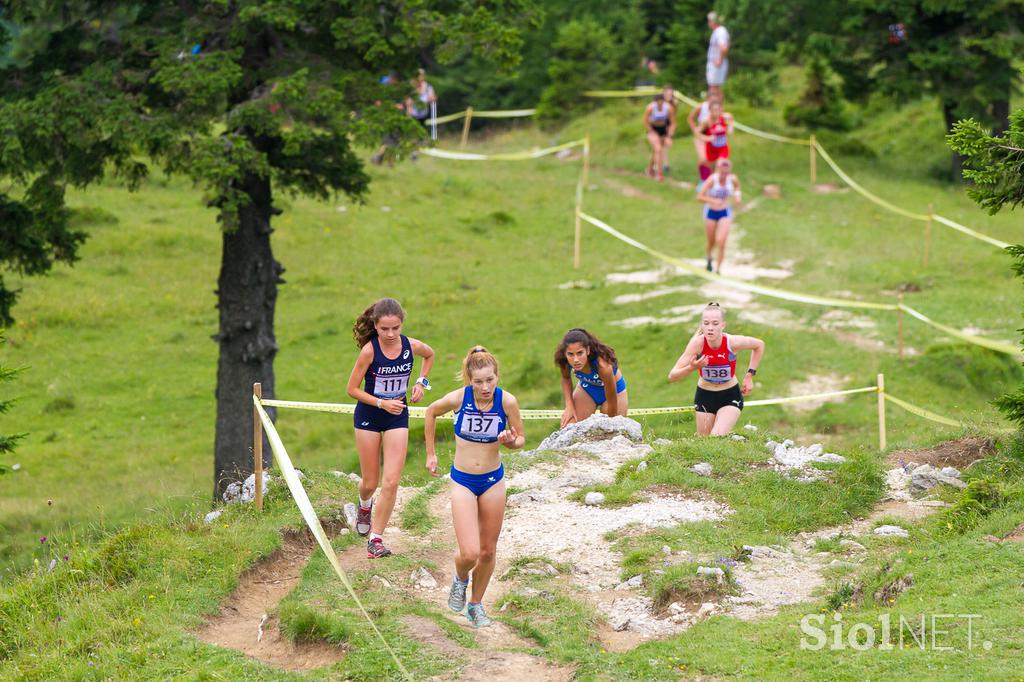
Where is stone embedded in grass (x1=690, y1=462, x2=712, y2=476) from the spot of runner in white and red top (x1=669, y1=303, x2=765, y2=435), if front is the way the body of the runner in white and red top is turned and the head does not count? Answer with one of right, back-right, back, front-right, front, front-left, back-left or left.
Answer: front

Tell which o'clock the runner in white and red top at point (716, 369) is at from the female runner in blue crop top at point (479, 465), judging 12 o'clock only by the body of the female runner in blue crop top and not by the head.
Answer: The runner in white and red top is roughly at 7 o'clock from the female runner in blue crop top.

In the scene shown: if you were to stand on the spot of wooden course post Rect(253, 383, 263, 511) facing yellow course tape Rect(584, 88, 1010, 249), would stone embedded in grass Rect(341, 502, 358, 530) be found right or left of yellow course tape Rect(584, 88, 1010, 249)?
right

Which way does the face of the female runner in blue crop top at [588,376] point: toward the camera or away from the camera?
toward the camera

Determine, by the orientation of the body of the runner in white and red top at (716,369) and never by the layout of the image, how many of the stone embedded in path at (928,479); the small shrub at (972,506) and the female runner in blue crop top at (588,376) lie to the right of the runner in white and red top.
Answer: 1

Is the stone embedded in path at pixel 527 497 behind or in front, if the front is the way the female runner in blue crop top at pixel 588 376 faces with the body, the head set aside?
in front

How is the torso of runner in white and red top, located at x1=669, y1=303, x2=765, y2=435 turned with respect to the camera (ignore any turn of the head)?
toward the camera

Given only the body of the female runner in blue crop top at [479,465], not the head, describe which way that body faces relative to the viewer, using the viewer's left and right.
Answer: facing the viewer

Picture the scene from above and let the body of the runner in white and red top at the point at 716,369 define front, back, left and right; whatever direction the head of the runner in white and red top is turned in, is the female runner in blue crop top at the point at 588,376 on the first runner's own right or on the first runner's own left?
on the first runner's own right

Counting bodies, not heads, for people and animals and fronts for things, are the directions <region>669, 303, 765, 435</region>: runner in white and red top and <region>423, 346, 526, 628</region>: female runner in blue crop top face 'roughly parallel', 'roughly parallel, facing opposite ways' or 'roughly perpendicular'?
roughly parallel

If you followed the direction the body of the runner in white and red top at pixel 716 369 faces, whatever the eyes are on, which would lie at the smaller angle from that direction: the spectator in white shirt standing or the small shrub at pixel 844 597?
the small shrub

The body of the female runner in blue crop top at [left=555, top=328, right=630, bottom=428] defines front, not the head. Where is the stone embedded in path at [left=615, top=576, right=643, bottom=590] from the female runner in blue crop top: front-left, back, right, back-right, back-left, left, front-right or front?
front-left

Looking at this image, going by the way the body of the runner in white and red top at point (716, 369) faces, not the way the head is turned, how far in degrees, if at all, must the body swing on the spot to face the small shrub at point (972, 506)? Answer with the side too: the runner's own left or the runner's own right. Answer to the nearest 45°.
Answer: approximately 45° to the runner's own left

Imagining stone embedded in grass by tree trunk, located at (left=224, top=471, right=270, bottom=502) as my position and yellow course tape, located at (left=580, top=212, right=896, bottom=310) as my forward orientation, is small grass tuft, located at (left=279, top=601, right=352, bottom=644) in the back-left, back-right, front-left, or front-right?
back-right

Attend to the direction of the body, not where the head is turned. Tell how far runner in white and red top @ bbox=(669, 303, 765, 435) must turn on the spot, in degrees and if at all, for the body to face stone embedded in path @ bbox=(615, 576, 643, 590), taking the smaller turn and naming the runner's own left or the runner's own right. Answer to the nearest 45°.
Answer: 0° — they already face it

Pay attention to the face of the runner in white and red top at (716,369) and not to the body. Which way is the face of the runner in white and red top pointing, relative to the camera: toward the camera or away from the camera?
toward the camera
